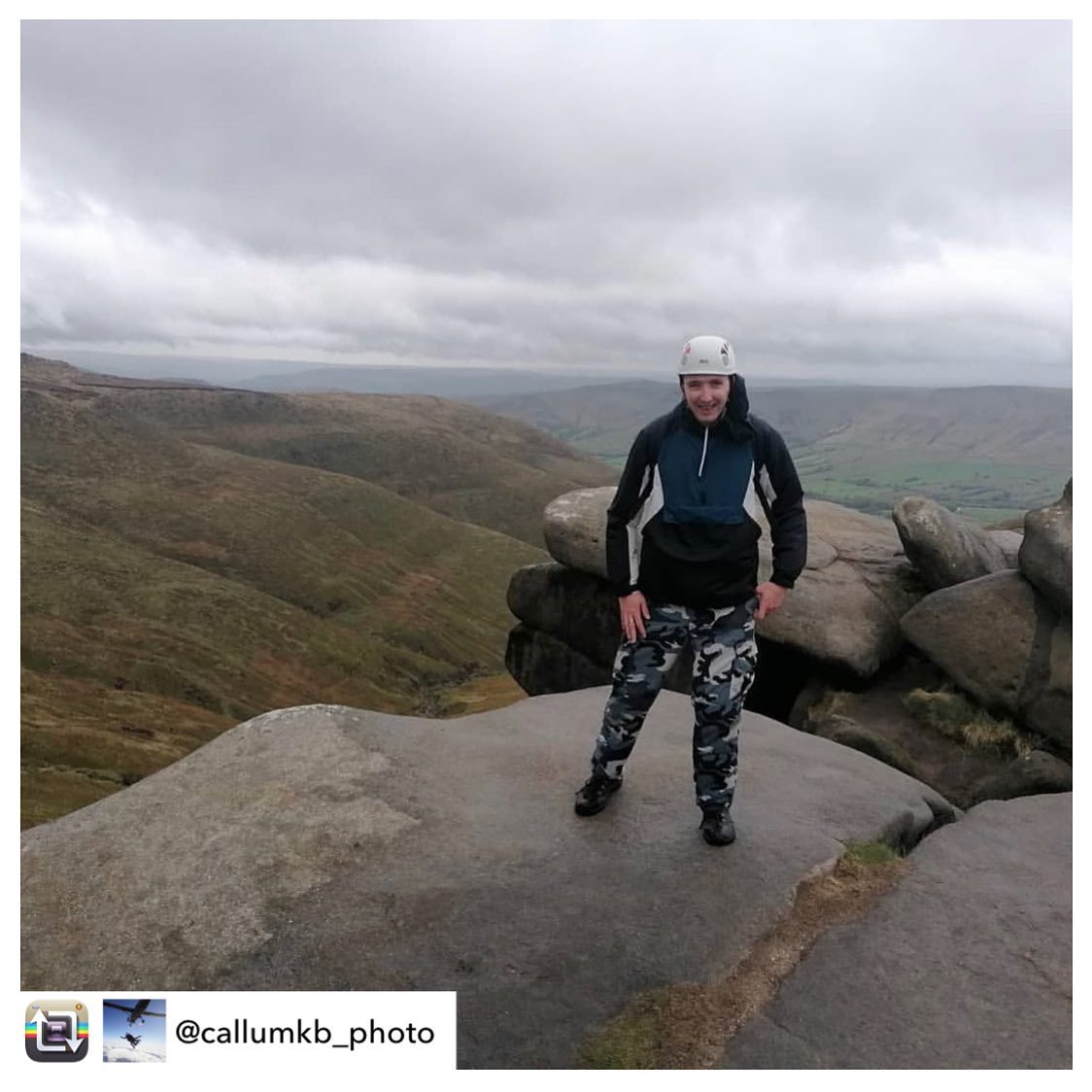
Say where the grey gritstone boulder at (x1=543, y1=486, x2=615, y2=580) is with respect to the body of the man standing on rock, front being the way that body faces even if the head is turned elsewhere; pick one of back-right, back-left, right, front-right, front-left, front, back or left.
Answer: back

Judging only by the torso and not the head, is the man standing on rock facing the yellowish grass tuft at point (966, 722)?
no

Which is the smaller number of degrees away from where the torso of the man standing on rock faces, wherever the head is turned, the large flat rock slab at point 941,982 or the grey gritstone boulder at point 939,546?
the large flat rock slab

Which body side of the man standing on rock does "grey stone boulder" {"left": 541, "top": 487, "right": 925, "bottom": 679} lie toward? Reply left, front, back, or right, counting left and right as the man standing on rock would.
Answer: back

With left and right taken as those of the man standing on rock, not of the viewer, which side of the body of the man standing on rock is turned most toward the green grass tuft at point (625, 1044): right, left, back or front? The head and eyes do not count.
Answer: front

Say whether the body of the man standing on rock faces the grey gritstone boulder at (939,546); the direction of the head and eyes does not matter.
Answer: no

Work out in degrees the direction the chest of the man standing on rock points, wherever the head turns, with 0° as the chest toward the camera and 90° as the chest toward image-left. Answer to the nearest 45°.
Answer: approximately 0°

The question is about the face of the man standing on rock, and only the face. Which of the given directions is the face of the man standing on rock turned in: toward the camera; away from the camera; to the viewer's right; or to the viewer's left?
toward the camera
